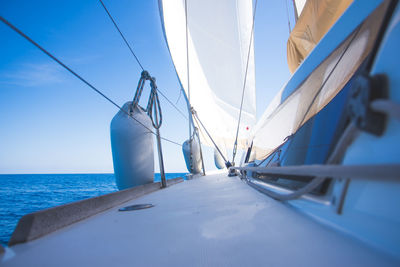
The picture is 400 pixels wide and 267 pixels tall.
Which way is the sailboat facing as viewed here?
away from the camera
